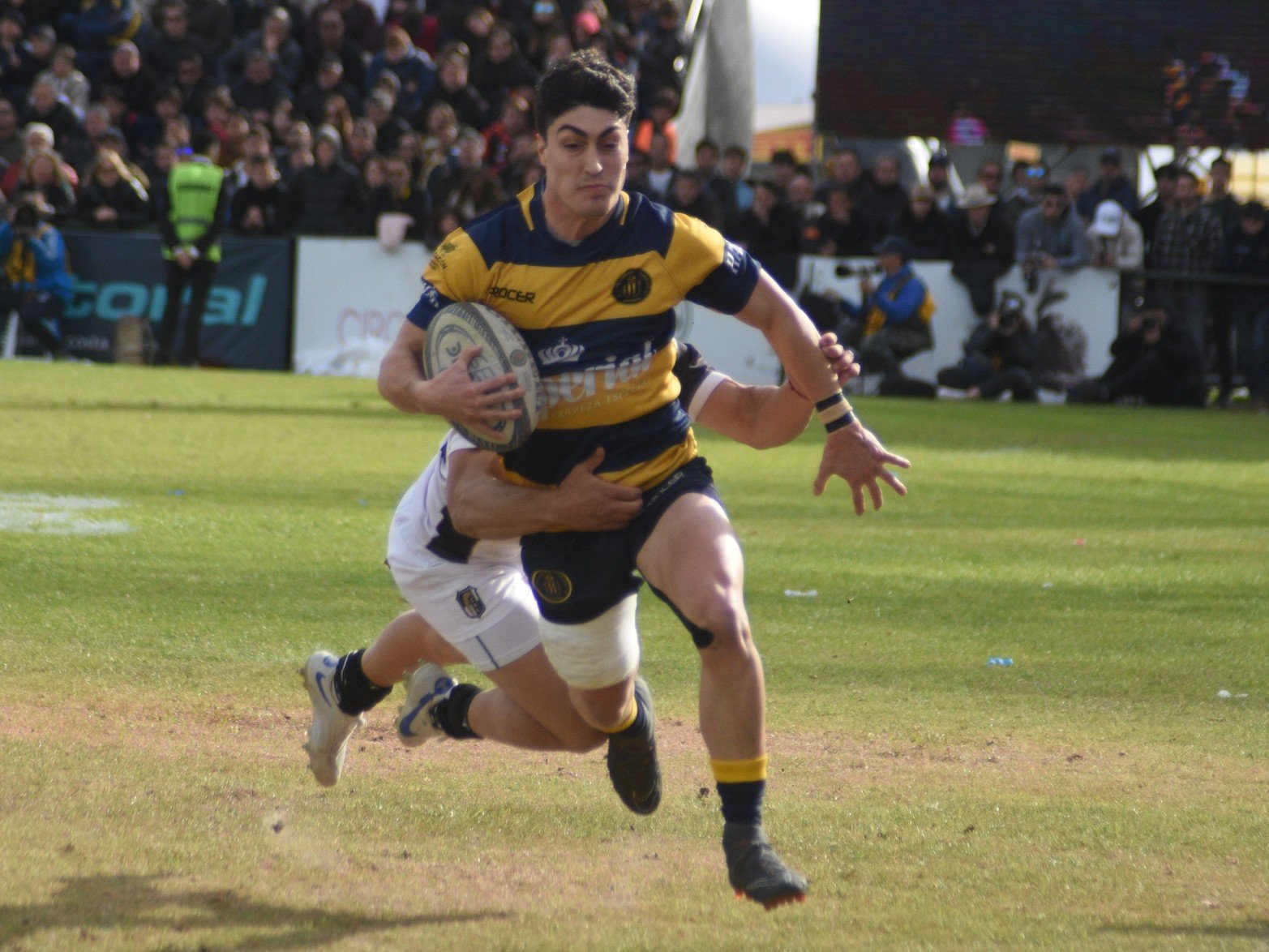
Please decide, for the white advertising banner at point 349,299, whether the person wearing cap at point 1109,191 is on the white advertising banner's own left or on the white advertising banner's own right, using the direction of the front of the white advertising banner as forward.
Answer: on the white advertising banner's own left

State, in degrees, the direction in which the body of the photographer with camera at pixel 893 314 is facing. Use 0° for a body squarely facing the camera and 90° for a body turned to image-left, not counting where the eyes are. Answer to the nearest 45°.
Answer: approximately 45°

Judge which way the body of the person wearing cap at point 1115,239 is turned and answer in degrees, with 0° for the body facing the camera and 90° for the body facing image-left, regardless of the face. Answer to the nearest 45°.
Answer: approximately 45°

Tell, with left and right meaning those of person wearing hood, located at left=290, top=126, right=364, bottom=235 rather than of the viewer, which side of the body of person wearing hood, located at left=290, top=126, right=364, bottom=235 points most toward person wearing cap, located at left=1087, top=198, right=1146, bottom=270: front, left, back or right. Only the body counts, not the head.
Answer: left

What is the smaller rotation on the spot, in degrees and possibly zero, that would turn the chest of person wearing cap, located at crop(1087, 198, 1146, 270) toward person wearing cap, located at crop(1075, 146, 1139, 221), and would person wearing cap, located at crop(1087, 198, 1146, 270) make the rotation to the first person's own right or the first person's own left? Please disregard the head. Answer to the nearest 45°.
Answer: approximately 135° to the first person's own right

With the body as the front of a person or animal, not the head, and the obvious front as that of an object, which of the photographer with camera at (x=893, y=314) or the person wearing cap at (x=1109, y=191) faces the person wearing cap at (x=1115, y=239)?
the person wearing cap at (x=1109, y=191)

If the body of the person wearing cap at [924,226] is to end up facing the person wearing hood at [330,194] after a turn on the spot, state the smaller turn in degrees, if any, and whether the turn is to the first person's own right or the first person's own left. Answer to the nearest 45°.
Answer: approximately 90° to the first person's own right

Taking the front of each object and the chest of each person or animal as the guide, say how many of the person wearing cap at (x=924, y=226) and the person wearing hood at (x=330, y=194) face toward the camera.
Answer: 2

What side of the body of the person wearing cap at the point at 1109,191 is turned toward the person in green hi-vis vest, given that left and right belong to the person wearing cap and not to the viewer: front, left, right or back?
right

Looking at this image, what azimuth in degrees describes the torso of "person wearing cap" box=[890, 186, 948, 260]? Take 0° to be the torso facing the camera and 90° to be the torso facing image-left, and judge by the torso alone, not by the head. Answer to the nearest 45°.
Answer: approximately 0°
